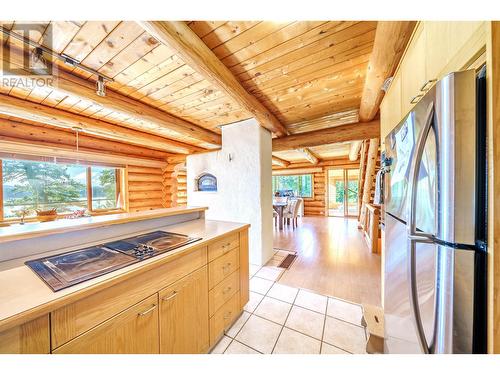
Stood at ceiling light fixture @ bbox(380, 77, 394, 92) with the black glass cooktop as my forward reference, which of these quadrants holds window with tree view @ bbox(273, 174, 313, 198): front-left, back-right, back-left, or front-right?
back-right

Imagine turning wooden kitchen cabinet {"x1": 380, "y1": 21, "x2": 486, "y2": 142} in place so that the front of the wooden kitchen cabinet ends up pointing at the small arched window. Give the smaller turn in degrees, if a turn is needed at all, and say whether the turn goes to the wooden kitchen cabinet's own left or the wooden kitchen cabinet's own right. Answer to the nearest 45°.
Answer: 0° — it already faces it

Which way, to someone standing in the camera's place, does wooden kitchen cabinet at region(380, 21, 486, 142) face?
facing to the left of the viewer

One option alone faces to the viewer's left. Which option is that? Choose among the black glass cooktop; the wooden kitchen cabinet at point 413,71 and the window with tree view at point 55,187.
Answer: the wooden kitchen cabinet

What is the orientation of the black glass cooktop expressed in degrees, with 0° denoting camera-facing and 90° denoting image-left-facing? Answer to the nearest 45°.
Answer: approximately 315°
